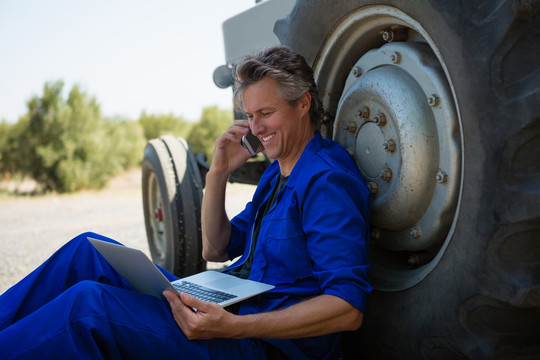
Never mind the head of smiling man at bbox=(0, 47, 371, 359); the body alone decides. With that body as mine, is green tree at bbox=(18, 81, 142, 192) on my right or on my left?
on my right

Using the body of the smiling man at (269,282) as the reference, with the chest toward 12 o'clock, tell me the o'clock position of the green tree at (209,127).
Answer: The green tree is roughly at 3 o'clock from the smiling man.

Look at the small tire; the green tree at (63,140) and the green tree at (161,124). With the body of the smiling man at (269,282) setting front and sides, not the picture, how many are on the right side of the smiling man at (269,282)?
3

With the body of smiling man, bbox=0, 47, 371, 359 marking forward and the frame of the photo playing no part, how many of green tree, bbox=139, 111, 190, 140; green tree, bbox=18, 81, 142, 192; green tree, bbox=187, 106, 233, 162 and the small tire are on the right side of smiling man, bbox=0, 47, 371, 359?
4

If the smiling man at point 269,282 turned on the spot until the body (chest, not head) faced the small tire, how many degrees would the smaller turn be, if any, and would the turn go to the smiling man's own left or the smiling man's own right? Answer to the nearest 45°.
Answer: approximately 90° to the smiling man's own right

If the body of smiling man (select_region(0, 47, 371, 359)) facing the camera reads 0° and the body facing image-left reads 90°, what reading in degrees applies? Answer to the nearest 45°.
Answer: approximately 90°

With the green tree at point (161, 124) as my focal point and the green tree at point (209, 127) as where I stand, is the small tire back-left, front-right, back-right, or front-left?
back-left

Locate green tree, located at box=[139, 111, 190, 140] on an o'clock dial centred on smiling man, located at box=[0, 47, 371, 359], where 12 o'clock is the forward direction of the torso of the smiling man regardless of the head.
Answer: The green tree is roughly at 3 o'clock from the smiling man.

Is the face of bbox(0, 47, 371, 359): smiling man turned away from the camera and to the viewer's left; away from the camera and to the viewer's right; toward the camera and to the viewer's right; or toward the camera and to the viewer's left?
toward the camera and to the viewer's left
